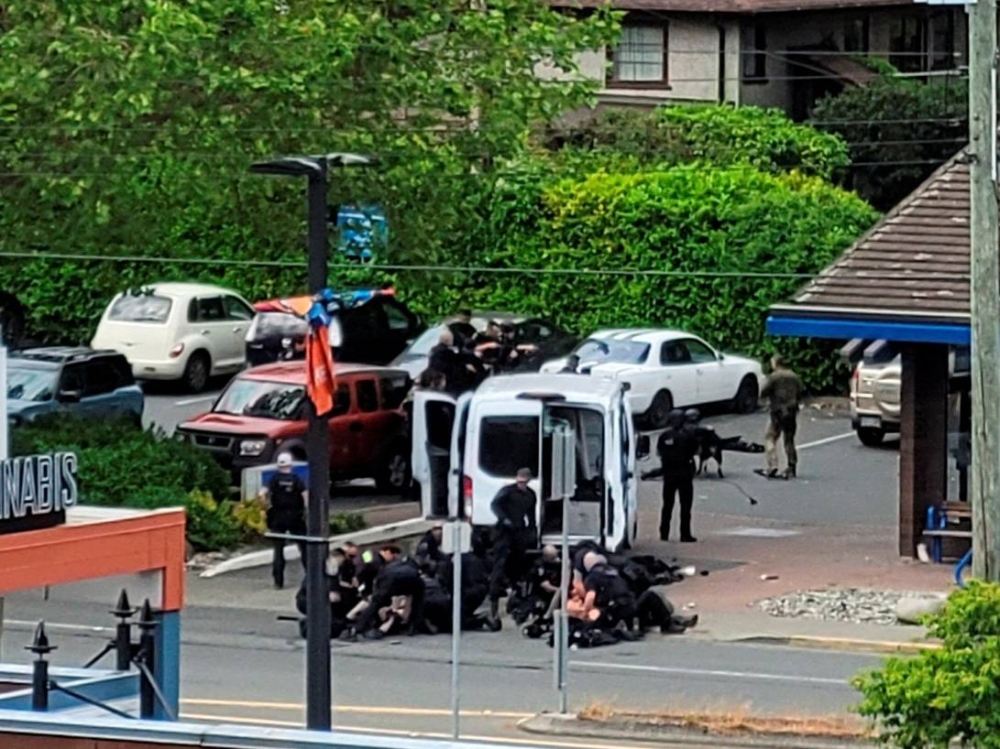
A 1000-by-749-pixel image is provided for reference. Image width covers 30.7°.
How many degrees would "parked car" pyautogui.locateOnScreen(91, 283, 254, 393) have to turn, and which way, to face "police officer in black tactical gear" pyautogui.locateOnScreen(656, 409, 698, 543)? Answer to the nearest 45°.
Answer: approximately 90° to its right

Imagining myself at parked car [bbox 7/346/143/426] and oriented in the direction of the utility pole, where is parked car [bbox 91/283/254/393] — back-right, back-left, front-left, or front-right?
back-left

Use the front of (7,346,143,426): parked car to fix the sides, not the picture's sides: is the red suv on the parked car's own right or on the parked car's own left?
on the parked car's own left

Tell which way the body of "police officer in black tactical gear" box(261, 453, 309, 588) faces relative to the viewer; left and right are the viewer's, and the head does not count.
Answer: facing away from the viewer

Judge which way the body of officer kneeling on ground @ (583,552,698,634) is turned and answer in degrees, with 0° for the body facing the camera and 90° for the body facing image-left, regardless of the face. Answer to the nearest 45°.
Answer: approximately 90°

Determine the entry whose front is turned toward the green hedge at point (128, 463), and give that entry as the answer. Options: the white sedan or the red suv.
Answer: the red suv

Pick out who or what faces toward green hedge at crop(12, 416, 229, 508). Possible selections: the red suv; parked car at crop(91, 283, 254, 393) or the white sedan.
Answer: the red suv

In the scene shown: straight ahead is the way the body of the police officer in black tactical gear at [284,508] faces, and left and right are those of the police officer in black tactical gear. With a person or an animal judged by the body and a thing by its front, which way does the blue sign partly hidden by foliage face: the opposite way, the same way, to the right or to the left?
the opposite way
